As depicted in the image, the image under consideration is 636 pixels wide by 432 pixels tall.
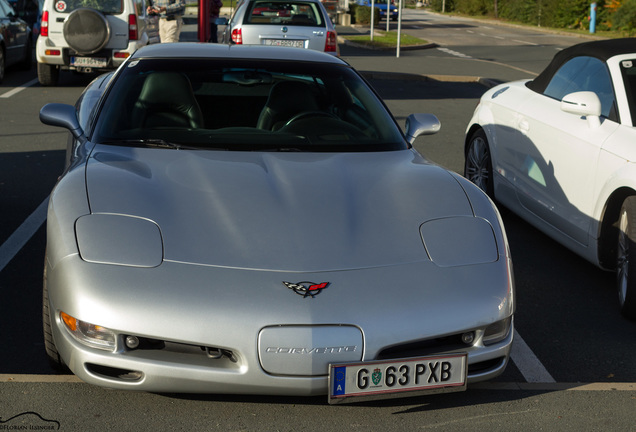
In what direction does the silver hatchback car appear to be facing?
away from the camera

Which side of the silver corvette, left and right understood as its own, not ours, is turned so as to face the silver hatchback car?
back

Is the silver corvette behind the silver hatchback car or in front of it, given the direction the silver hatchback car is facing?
behind

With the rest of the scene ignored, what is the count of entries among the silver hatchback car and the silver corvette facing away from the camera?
1

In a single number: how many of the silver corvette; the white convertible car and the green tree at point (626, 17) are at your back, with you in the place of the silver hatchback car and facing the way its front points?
2

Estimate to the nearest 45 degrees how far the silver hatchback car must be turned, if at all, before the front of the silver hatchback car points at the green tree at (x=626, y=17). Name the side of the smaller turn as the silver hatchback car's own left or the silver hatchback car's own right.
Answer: approximately 45° to the silver hatchback car's own right

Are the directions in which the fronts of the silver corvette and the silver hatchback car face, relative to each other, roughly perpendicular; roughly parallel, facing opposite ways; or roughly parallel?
roughly parallel, facing opposite ways

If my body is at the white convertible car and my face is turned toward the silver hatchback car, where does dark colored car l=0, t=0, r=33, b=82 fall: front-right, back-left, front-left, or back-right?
front-left

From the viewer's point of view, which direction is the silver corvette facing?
toward the camera
